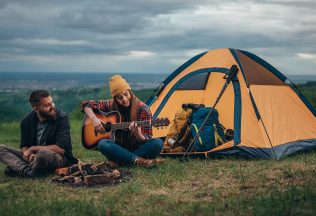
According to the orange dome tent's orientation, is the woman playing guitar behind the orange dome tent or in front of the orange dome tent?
in front

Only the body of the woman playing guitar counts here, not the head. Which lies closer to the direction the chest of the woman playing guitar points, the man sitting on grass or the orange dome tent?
the man sitting on grass

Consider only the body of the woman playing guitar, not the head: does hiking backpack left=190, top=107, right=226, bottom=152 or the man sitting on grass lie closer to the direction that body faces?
the man sitting on grass

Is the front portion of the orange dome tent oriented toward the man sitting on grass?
yes

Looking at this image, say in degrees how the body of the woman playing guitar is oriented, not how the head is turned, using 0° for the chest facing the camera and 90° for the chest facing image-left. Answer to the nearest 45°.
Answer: approximately 0°

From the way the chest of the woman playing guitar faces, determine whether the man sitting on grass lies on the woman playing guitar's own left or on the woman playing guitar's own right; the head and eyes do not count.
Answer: on the woman playing guitar's own right

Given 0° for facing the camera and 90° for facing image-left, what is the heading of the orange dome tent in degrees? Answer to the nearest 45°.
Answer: approximately 45°

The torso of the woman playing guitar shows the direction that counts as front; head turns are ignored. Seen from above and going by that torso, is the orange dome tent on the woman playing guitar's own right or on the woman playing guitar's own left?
on the woman playing guitar's own left

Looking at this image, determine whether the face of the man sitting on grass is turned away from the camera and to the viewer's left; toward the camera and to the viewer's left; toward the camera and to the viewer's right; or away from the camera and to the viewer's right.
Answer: toward the camera and to the viewer's right

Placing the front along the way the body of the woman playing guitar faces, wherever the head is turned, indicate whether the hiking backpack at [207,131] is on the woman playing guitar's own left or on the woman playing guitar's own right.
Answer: on the woman playing guitar's own left
